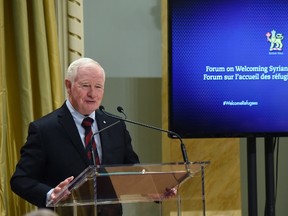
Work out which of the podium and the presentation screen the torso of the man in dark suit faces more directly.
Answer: the podium

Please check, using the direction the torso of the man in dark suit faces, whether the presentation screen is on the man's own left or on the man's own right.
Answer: on the man's own left

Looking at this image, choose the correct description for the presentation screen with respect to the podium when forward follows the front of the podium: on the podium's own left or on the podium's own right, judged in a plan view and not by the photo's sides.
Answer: on the podium's own left

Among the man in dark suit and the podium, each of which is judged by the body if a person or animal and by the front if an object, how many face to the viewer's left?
0

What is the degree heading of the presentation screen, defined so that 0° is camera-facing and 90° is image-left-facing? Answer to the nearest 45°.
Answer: approximately 0°

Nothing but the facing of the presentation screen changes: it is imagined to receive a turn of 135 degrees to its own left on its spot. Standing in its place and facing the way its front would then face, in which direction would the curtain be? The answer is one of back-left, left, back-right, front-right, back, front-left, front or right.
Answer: back-left

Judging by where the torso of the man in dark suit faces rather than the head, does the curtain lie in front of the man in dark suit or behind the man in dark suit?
behind

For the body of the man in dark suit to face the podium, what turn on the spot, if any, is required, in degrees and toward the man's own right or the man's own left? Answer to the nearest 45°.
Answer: approximately 45° to the man's own right

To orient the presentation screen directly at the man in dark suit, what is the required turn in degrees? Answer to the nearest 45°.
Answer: approximately 45° to its right

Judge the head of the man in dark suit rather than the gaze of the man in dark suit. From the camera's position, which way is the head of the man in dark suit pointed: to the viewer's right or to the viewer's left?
to the viewer's right
